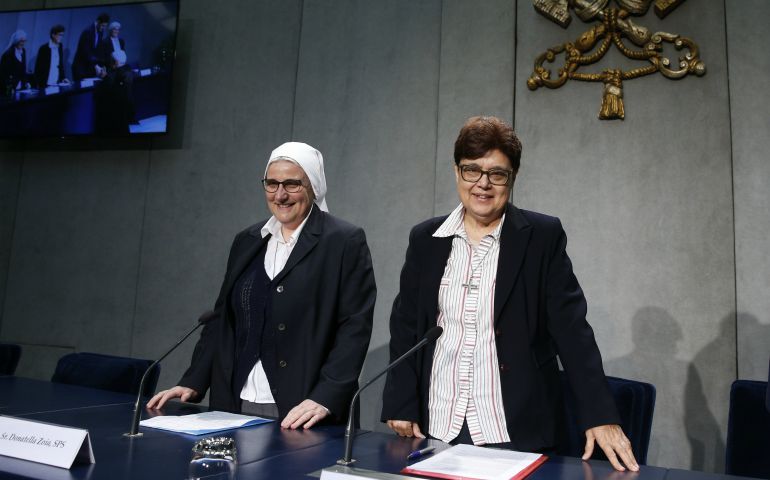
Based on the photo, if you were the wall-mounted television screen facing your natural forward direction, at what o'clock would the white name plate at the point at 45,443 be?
The white name plate is roughly at 12 o'clock from the wall-mounted television screen.

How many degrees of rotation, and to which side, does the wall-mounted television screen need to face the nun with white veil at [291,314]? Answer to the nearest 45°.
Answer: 0° — it already faces them

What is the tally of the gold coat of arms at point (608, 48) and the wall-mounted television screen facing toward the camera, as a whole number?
2

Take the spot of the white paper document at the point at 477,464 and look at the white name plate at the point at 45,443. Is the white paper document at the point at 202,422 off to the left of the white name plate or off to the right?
right

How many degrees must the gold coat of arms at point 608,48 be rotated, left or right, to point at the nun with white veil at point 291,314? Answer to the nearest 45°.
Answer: approximately 45° to its right

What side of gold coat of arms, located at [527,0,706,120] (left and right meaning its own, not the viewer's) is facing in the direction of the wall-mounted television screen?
right

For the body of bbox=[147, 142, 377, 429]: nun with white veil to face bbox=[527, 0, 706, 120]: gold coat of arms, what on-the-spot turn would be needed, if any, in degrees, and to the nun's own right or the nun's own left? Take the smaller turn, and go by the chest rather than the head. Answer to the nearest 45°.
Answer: approximately 180°

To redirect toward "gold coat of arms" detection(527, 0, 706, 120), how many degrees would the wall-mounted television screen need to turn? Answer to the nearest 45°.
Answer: approximately 45° to its left

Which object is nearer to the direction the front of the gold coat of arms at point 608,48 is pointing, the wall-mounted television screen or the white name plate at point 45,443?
the white name plate

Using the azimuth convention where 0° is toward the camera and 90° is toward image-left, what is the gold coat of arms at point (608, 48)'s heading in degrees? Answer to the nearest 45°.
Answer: approximately 0°

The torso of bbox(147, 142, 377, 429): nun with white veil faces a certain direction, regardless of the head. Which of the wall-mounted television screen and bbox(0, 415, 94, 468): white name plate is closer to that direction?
the white name plate

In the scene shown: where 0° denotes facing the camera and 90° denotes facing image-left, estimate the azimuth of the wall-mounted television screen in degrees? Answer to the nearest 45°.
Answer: approximately 0°

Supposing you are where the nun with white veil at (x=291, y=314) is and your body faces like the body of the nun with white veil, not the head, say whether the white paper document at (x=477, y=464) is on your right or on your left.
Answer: on your left

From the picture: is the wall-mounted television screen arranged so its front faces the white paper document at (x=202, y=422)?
yes
